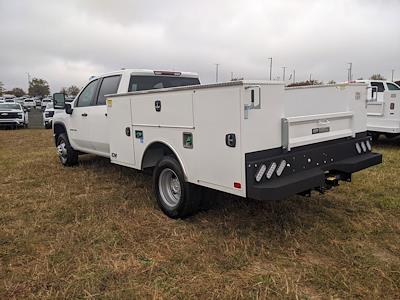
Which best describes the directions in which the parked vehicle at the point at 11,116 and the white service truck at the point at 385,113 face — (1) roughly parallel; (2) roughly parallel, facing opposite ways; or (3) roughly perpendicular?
roughly perpendicular

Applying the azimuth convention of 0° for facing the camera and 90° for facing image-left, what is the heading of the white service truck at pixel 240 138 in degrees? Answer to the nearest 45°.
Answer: approximately 135°

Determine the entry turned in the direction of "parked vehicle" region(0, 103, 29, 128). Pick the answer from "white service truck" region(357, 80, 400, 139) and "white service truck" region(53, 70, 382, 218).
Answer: "white service truck" region(53, 70, 382, 218)

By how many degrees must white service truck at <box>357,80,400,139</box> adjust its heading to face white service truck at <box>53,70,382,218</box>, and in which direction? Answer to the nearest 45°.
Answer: approximately 135° to its right

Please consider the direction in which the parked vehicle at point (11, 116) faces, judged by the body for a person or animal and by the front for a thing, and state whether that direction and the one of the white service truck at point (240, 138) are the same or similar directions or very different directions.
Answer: very different directions

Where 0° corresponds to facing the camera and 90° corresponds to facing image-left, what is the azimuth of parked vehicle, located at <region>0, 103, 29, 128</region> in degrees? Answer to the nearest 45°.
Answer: approximately 0°

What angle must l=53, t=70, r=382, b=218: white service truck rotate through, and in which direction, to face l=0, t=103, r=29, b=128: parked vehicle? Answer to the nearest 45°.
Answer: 0° — it already faces it

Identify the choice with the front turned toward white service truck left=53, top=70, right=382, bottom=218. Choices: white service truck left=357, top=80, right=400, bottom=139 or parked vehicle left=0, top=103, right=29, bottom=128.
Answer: the parked vehicle

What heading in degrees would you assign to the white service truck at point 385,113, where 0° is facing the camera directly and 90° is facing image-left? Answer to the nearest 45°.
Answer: approximately 225°

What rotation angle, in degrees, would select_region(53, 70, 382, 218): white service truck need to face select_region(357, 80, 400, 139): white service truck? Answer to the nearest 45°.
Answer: approximately 90° to its right
